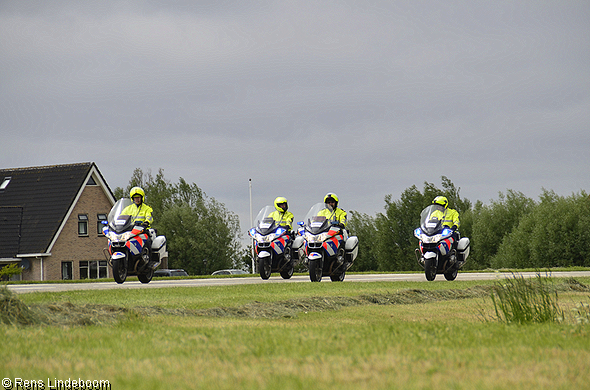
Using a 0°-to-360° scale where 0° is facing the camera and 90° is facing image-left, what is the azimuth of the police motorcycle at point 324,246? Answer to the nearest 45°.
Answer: approximately 45°

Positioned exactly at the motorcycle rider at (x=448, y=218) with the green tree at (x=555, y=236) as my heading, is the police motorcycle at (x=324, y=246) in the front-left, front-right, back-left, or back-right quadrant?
back-left

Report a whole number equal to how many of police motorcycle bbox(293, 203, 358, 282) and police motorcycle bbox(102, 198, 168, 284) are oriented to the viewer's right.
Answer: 0

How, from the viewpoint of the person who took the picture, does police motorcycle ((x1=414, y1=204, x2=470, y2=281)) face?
facing the viewer and to the left of the viewer

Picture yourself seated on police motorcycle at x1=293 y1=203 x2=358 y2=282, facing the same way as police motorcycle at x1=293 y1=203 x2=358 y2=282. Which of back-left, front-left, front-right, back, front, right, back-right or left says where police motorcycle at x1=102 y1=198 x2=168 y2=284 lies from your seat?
front-right

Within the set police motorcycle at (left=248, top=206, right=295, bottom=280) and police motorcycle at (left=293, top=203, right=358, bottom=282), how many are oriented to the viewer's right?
0

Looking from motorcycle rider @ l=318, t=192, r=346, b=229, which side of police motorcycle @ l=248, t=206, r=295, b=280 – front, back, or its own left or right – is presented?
left

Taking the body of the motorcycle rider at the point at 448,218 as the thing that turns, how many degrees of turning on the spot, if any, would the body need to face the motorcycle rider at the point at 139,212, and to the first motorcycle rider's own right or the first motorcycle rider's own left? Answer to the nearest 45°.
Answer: approximately 45° to the first motorcycle rider's own right

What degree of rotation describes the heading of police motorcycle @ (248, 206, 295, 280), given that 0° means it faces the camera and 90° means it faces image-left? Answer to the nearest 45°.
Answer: approximately 45°

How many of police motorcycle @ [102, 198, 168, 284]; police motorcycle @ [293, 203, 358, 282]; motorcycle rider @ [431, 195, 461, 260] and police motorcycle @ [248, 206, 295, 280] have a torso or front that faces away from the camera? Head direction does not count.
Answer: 0

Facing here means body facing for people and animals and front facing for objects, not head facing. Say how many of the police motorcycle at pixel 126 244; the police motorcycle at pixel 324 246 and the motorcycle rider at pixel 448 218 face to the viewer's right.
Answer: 0

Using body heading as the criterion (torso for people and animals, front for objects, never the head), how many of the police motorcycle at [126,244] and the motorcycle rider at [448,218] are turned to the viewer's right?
0

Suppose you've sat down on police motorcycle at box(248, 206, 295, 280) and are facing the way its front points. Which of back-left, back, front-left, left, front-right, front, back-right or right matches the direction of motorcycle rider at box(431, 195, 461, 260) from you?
back-left
